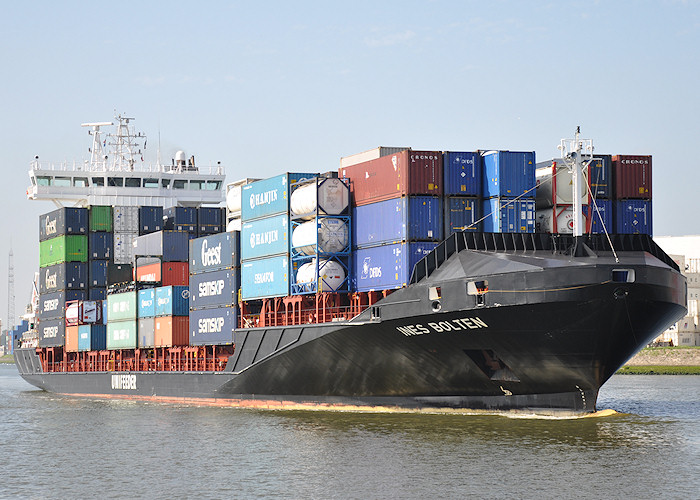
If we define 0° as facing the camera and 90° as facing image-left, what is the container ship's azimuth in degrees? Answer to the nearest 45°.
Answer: approximately 315°
